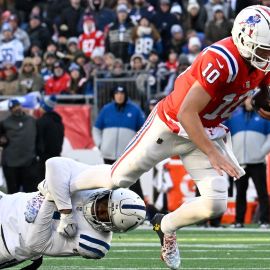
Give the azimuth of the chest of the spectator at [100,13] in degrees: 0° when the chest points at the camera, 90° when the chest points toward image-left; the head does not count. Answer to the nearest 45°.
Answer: approximately 0°

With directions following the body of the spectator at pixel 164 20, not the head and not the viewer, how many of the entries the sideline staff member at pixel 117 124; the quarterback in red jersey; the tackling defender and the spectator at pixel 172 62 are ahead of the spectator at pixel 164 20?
4

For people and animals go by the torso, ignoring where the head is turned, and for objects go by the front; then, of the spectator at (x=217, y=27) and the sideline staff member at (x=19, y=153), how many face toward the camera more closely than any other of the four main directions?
2

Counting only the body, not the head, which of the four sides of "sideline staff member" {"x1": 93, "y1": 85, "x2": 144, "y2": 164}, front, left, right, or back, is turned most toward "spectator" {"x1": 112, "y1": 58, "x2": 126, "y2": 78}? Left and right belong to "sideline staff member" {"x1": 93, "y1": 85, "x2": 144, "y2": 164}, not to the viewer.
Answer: back

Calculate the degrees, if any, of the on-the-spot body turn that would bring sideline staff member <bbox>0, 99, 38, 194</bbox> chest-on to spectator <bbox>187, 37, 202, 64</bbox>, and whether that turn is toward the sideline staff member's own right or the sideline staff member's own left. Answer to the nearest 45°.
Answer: approximately 135° to the sideline staff member's own left
